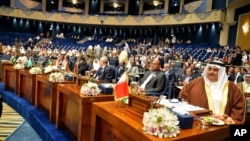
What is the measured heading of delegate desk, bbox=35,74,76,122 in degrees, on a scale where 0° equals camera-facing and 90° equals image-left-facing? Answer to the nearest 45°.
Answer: approximately 45°

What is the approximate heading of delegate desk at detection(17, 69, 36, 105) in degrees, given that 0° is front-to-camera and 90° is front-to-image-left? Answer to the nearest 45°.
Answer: approximately 45°

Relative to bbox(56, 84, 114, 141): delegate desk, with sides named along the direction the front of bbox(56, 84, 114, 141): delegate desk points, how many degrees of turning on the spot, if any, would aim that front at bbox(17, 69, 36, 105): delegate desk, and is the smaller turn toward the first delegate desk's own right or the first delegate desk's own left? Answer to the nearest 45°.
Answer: approximately 90° to the first delegate desk's own right

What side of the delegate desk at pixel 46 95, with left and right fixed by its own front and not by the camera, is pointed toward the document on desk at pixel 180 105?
left

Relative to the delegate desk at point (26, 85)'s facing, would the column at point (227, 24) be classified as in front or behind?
behind

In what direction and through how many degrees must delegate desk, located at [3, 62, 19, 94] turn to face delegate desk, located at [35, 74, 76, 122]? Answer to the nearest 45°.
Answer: approximately 45° to its left

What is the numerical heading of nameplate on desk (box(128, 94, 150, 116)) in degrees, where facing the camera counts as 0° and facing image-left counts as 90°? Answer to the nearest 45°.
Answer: approximately 45°

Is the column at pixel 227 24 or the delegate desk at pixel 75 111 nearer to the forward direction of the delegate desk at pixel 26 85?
the delegate desk

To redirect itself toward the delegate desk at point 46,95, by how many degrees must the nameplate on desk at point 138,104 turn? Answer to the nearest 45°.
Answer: approximately 90° to its right

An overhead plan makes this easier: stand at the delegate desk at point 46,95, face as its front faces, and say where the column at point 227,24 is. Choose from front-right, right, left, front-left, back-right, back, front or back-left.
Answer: back

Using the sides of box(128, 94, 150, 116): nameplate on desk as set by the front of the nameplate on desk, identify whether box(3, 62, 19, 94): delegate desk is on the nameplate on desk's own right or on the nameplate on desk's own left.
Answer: on the nameplate on desk's own right
